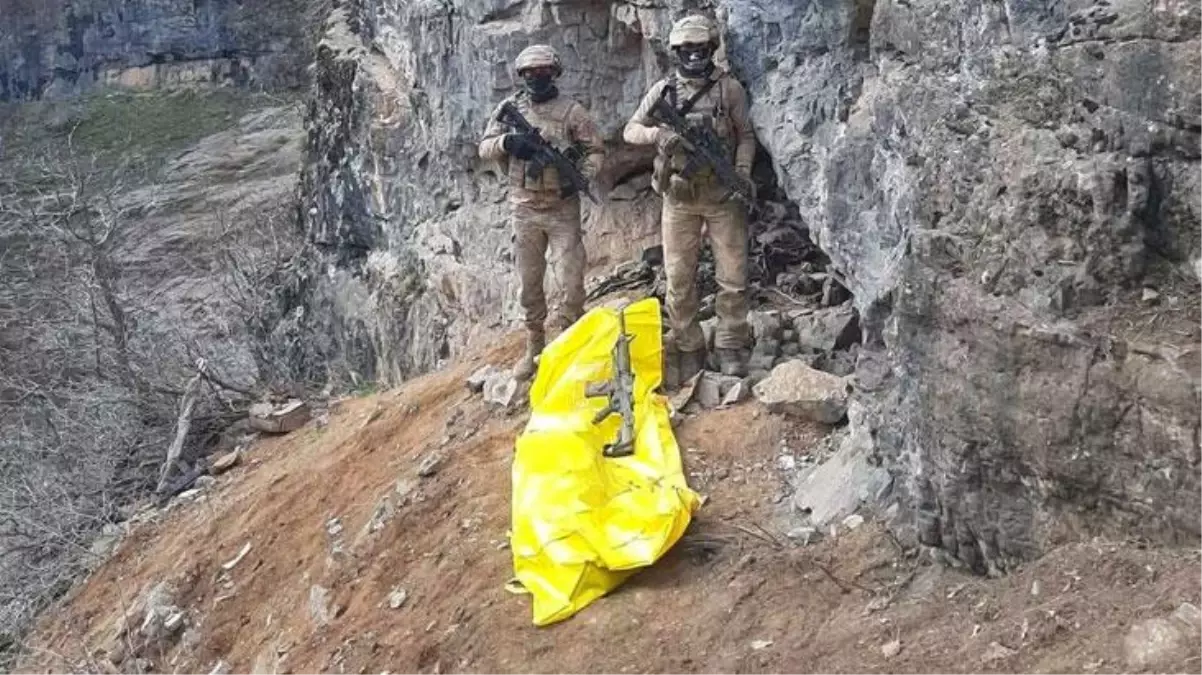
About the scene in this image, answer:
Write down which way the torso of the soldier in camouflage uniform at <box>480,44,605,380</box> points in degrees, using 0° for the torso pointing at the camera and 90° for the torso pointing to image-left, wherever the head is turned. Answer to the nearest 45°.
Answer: approximately 0°

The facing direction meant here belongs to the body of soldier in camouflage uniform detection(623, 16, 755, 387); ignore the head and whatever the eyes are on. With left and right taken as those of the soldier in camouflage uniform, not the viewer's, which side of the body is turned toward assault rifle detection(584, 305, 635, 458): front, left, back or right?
front

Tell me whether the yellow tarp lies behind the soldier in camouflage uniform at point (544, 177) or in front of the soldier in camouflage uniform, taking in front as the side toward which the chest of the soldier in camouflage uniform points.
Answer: in front

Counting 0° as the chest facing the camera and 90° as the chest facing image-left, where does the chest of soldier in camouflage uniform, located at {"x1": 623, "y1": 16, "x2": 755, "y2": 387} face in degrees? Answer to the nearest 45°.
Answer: approximately 0°

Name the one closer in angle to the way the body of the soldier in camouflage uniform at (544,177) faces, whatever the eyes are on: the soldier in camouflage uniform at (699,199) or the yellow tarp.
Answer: the yellow tarp

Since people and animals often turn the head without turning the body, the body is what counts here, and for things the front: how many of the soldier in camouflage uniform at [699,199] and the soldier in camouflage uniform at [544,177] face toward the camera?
2

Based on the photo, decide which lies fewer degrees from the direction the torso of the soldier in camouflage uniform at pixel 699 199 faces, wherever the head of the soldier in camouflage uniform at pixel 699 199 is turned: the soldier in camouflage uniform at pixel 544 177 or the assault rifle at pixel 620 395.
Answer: the assault rifle

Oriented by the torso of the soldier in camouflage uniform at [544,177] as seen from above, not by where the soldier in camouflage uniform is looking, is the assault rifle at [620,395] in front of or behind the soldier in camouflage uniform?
in front

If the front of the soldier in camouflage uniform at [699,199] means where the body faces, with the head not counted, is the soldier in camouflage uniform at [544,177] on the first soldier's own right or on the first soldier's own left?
on the first soldier's own right

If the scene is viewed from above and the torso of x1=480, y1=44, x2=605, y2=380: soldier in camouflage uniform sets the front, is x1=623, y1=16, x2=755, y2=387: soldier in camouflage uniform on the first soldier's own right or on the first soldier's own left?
on the first soldier's own left
